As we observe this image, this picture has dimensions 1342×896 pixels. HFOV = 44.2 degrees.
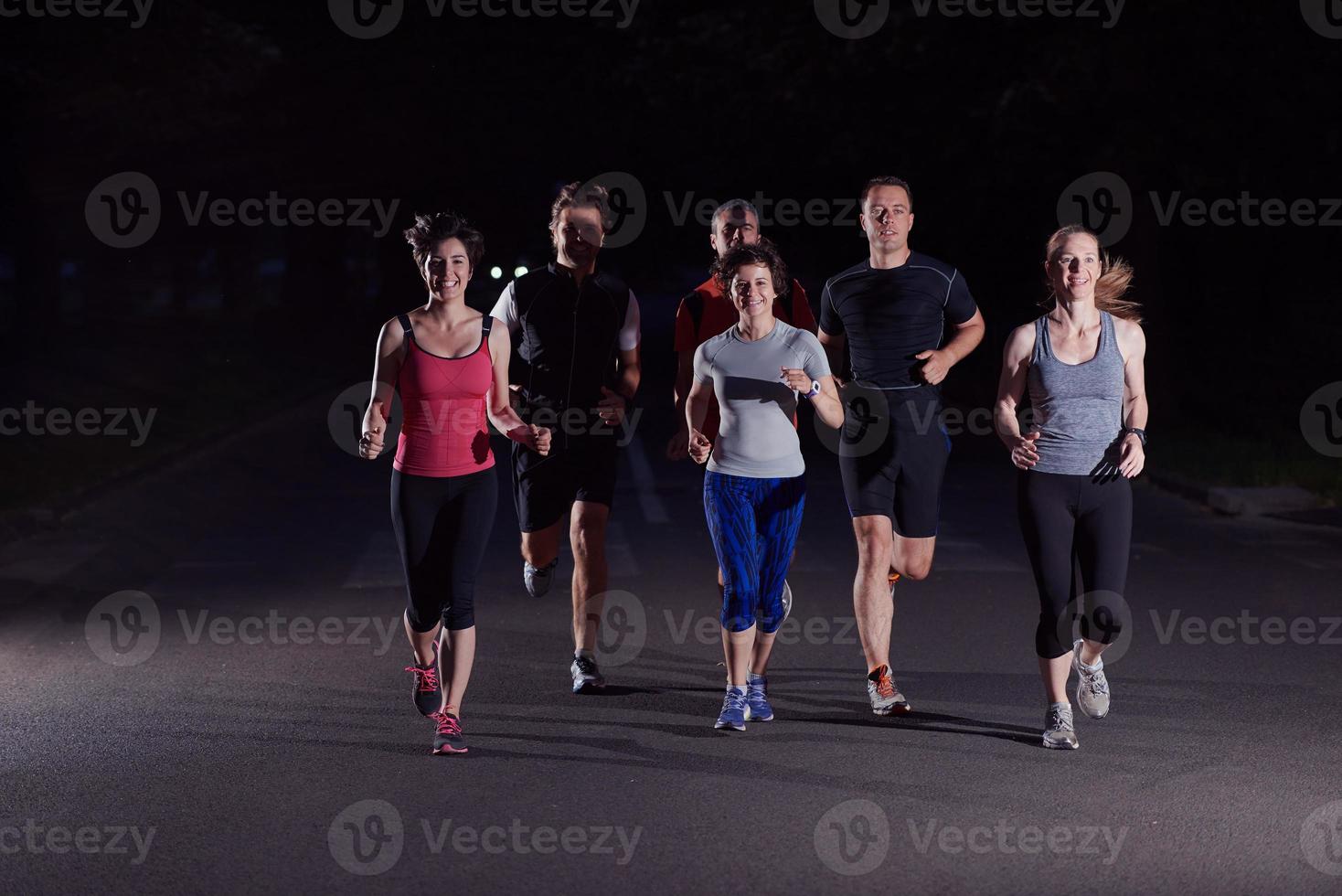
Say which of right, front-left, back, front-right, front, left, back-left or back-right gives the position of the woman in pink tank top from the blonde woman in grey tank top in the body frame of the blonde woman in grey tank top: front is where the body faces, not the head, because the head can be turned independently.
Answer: right

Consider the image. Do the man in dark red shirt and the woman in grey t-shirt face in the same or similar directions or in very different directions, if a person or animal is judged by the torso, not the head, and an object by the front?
same or similar directions

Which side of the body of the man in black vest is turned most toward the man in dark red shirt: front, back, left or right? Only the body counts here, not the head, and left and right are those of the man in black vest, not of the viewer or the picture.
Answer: left

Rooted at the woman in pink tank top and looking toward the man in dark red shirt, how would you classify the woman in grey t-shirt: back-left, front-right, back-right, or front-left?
front-right

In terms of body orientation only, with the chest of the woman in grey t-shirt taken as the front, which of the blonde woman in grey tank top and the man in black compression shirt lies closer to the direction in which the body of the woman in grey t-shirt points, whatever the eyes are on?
the blonde woman in grey tank top

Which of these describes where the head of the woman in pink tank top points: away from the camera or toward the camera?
toward the camera

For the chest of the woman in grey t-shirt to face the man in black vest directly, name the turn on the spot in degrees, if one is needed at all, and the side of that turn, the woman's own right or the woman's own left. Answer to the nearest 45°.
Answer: approximately 135° to the woman's own right

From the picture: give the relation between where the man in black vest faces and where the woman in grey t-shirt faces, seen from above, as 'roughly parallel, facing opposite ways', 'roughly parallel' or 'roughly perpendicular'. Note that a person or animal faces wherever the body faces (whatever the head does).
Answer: roughly parallel

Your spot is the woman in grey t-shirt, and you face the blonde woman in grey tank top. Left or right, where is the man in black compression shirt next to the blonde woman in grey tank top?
left

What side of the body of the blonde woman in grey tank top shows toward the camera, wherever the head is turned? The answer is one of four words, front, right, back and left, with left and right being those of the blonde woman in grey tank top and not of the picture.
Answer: front

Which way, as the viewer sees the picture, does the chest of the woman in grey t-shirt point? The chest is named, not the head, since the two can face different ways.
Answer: toward the camera

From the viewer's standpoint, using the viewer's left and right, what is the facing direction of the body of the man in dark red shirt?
facing the viewer

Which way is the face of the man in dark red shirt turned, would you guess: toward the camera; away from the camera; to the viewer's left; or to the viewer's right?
toward the camera

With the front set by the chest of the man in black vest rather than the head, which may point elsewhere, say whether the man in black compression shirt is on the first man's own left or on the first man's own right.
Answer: on the first man's own left

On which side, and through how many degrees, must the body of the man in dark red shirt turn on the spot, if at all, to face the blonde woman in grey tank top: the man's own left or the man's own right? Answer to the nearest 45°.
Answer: approximately 45° to the man's own left
